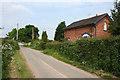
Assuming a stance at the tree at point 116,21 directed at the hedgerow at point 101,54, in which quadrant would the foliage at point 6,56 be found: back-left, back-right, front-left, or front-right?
front-right

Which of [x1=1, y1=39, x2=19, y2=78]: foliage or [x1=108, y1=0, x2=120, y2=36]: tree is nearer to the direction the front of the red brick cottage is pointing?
the foliage

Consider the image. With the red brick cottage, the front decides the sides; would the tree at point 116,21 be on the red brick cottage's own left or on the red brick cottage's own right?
on the red brick cottage's own left

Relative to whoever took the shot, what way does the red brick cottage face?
facing the viewer and to the left of the viewer

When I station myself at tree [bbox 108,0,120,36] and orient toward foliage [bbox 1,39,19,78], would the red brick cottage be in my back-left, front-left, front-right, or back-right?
back-right

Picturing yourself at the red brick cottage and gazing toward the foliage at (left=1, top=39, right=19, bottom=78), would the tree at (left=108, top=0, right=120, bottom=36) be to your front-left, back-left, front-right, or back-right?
front-left

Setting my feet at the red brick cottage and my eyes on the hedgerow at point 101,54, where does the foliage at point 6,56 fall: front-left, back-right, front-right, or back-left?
front-right

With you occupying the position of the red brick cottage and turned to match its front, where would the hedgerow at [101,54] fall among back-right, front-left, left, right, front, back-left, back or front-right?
front-left

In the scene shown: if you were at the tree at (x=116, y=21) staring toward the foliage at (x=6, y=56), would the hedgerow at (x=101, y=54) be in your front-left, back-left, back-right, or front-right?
front-left

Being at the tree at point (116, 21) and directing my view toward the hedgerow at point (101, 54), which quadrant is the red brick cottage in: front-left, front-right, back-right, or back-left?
back-right

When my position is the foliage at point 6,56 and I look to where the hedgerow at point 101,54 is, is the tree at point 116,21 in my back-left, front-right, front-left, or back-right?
front-left

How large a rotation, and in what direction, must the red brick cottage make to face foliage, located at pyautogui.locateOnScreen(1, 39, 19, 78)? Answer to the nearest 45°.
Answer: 0° — it already faces it
